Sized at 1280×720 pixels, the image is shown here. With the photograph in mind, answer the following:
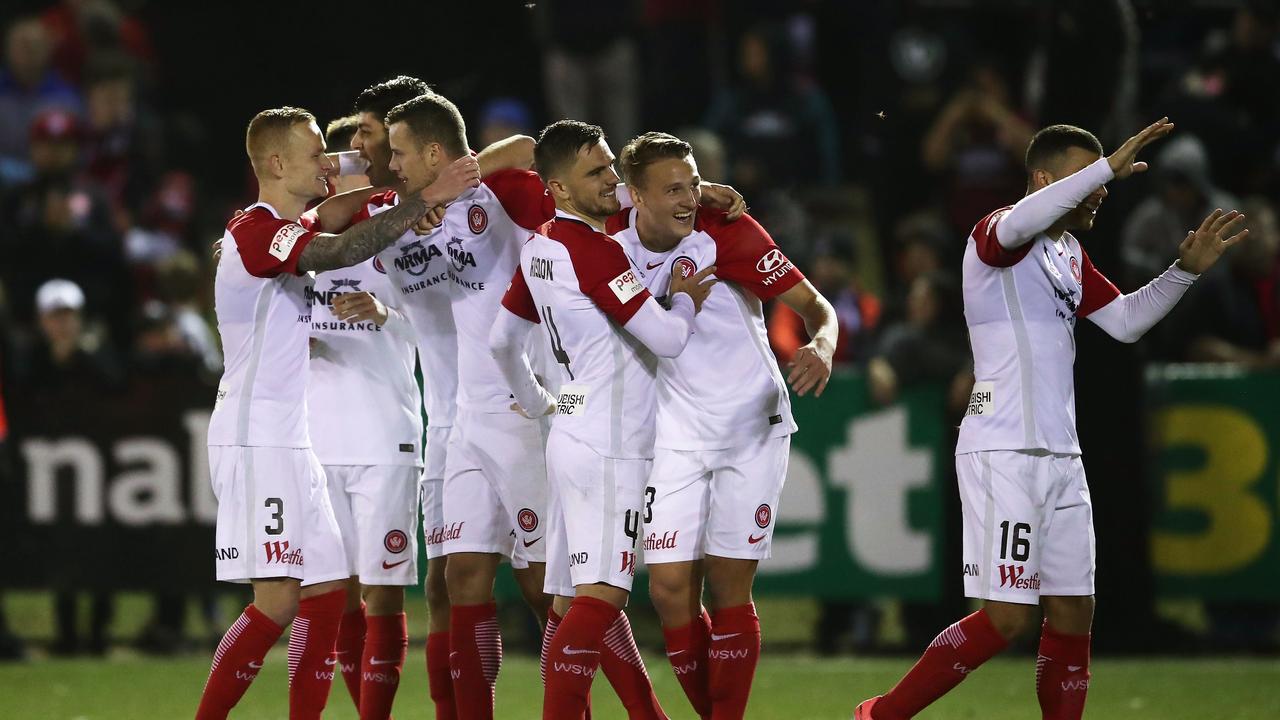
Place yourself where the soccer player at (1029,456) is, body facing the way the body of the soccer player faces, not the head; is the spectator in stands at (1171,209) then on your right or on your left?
on your left

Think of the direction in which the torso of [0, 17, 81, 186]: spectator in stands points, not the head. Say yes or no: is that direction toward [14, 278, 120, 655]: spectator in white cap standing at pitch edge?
yes

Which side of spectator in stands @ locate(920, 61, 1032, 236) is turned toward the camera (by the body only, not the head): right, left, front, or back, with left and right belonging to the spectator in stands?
front

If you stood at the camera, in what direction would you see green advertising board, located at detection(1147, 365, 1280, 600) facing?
facing the viewer

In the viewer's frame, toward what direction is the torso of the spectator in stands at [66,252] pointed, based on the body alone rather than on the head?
toward the camera

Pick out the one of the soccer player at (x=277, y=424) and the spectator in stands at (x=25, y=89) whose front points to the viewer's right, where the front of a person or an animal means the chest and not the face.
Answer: the soccer player

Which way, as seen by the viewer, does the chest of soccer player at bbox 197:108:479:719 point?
to the viewer's right

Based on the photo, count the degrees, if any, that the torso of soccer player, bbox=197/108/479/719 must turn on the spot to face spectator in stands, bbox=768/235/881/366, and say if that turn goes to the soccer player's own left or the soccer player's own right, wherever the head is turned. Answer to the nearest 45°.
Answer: approximately 45° to the soccer player's own left

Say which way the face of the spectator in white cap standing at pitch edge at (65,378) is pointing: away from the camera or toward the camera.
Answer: toward the camera

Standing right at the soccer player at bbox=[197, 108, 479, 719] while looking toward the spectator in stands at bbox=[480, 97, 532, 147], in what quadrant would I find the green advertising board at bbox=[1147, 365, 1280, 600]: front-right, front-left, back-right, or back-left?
front-right

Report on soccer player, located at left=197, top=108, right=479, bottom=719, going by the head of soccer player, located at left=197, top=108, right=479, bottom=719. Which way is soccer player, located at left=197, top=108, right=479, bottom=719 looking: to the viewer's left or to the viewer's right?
to the viewer's right

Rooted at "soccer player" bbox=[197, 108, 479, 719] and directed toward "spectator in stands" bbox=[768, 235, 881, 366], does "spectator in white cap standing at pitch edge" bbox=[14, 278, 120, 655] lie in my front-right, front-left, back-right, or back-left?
front-left

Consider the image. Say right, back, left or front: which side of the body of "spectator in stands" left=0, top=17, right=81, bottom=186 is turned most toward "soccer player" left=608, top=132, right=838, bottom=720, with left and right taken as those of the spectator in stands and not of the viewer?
front

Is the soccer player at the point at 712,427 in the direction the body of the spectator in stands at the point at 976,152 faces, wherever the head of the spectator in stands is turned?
yes
